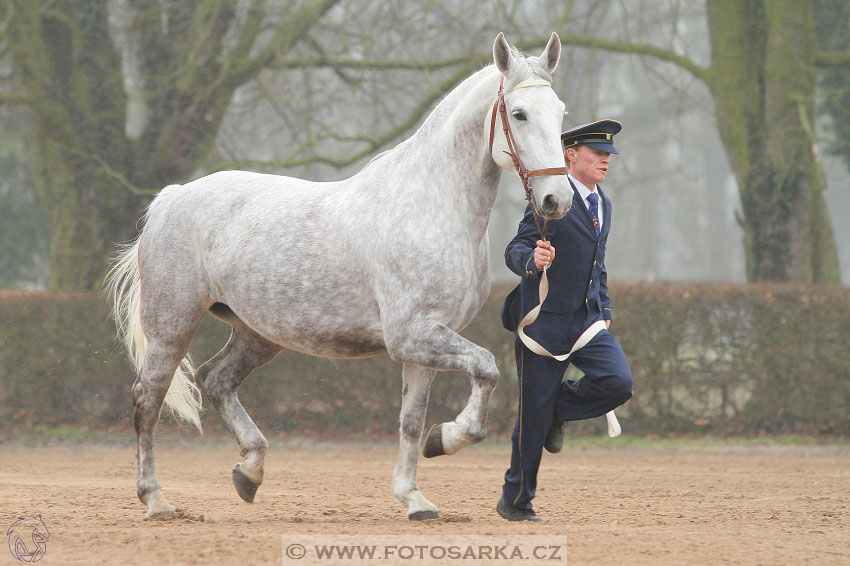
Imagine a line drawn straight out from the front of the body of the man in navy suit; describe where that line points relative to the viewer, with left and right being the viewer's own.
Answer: facing the viewer and to the right of the viewer

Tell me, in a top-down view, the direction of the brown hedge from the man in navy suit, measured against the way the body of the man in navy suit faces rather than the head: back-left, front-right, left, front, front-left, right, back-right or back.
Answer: back-left

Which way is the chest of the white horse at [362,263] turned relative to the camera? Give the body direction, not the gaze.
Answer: to the viewer's right

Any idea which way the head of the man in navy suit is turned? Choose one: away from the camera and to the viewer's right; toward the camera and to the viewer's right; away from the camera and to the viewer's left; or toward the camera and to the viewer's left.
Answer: toward the camera and to the viewer's right

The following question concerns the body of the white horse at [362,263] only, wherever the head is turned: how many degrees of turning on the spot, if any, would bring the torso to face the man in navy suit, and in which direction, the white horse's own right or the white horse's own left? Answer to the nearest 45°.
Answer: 0° — it already faces them

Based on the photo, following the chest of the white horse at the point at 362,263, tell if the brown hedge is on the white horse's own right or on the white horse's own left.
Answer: on the white horse's own left

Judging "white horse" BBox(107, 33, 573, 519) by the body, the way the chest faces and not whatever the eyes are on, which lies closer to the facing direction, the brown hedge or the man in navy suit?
the man in navy suit

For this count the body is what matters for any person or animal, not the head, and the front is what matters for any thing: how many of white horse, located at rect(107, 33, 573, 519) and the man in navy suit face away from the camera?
0
